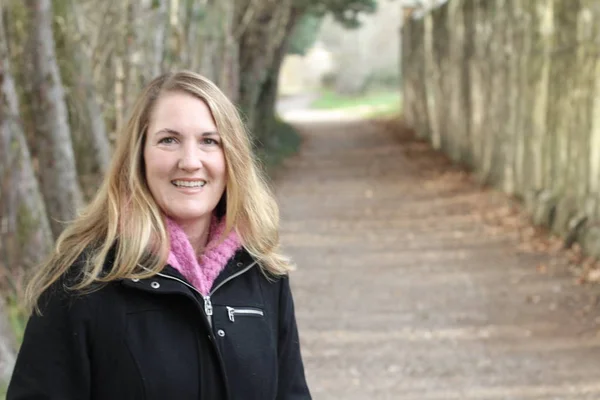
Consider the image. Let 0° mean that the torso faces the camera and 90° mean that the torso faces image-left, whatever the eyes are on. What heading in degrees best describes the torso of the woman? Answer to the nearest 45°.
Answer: approximately 315°

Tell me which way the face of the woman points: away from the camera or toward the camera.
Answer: toward the camera
